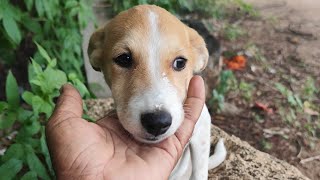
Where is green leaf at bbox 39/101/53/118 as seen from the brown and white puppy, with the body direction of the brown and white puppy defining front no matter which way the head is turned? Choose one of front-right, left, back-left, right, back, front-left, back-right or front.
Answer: right

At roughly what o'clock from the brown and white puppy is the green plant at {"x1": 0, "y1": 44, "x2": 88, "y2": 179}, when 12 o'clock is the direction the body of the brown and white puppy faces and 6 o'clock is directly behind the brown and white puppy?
The green plant is roughly at 3 o'clock from the brown and white puppy.

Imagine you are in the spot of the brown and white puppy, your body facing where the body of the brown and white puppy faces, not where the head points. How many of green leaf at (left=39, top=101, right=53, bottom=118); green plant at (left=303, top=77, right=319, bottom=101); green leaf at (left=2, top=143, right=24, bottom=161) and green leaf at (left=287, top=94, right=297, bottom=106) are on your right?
2

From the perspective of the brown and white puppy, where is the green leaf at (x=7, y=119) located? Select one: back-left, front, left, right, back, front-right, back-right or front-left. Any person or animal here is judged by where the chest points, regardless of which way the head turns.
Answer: right

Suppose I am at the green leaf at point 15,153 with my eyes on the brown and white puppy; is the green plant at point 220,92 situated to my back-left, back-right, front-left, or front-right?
front-left

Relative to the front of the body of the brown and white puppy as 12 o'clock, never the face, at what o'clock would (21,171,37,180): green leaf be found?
The green leaf is roughly at 2 o'clock from the brown and white puppy.

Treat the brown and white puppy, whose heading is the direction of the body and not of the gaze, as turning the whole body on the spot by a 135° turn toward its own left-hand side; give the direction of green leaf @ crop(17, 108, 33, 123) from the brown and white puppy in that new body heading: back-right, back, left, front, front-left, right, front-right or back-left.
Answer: back-left

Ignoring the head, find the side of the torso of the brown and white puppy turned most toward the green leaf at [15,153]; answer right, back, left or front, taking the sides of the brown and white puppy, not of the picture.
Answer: right

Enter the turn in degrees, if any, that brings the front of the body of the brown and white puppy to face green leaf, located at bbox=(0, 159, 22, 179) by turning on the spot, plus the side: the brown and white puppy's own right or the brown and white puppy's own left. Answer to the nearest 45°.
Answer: approximately 90° to the brown and white puppy's own right

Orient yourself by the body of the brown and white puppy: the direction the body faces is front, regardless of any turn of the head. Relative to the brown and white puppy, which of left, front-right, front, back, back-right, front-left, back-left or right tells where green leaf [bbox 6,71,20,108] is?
right

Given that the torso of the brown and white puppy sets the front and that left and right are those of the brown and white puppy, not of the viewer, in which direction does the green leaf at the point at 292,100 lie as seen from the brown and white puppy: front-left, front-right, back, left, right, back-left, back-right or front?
back-left

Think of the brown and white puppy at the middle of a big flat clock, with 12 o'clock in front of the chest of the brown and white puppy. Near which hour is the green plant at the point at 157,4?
The green plant is roughly at 6 o'clock from the brown and white puppy.

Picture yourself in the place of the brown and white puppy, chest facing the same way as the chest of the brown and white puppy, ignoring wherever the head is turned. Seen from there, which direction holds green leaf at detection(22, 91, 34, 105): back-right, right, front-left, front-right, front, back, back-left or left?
right

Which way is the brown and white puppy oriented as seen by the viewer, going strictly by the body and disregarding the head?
toward the camera

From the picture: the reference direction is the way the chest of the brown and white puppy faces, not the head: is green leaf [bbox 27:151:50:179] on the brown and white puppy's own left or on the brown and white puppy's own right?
on the brown and white puppy's own right

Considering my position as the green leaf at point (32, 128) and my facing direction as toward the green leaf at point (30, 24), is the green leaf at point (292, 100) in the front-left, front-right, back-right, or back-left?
front-right
